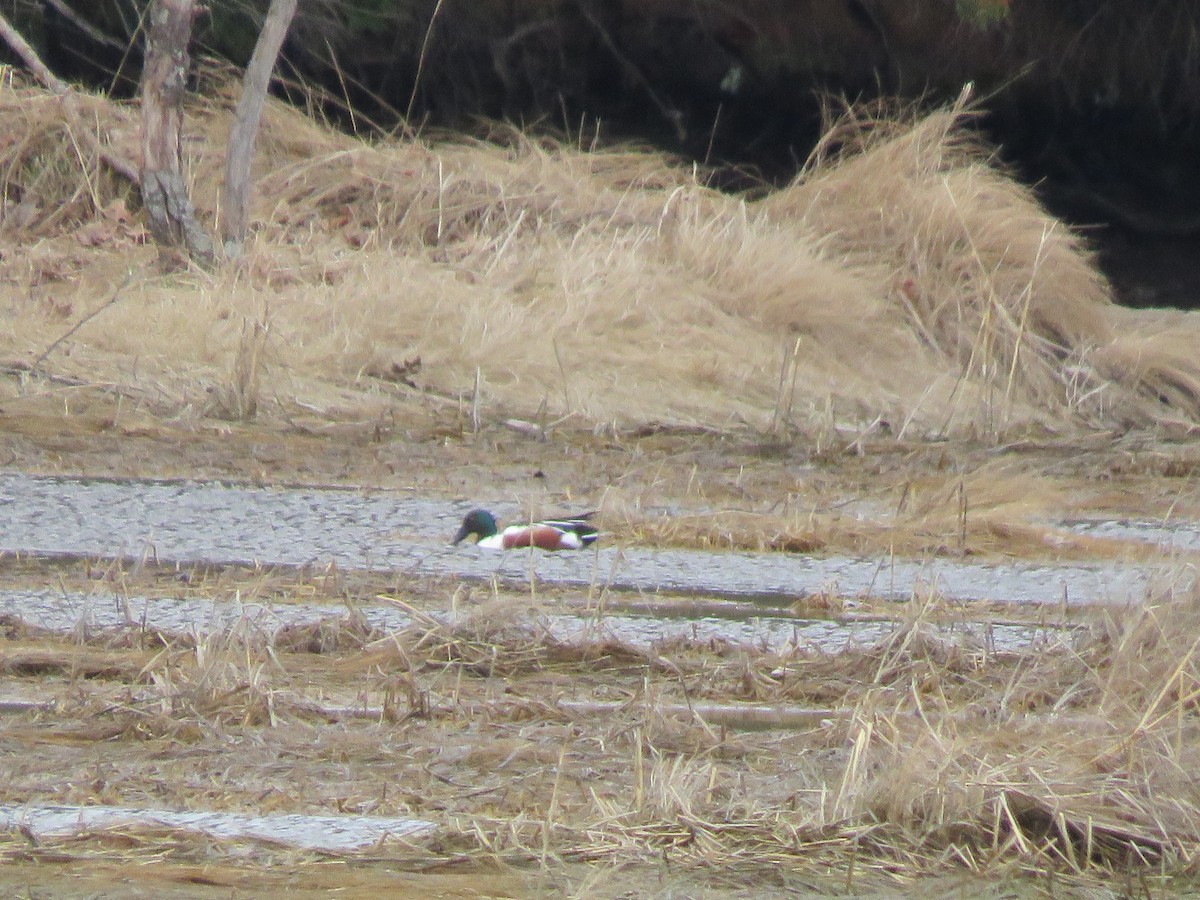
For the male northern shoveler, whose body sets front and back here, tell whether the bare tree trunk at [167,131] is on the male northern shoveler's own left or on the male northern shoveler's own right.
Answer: on the male northern shoveler's own right

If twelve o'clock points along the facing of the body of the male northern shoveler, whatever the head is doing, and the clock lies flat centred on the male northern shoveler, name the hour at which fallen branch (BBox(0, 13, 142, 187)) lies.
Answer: The fallen branch is roughly at 2 o'clock from the male northern shoveler.

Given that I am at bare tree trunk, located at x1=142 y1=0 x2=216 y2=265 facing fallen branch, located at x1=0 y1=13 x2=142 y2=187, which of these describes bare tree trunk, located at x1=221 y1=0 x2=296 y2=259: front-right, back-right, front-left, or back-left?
back-right

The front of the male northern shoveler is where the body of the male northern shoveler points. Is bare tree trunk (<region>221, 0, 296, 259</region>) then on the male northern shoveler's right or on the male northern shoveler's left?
on the male northern shoveler's right

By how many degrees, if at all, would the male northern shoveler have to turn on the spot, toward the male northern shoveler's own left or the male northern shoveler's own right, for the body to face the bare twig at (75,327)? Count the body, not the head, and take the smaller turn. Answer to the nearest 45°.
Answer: approximately 45° to the male northern shoveler's own right

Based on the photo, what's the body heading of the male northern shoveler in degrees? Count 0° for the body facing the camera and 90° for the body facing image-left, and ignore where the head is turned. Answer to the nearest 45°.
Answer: approximately 90°
